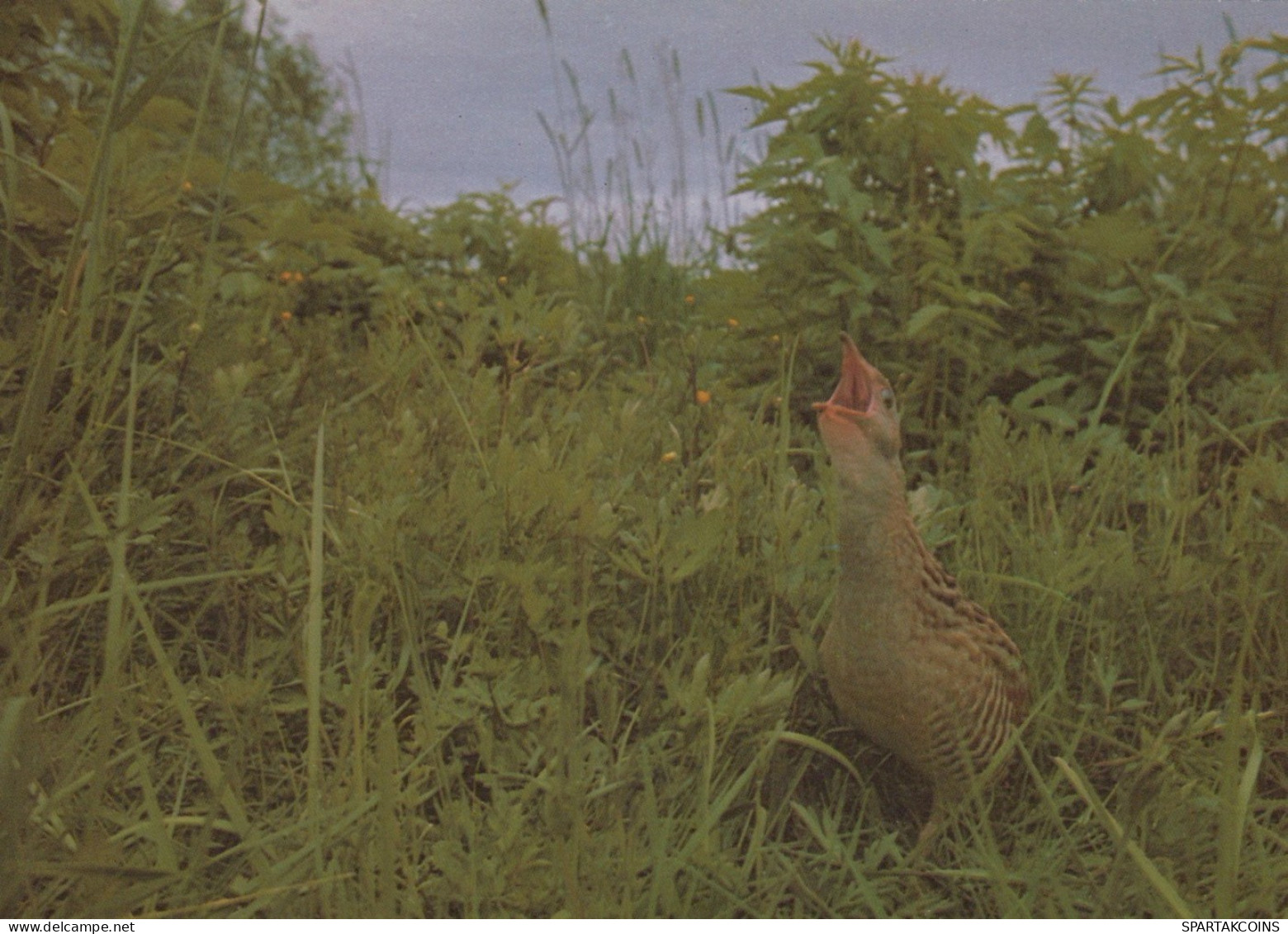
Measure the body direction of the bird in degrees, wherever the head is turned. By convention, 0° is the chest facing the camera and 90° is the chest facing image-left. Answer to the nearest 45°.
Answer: approximately 45°
